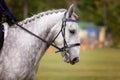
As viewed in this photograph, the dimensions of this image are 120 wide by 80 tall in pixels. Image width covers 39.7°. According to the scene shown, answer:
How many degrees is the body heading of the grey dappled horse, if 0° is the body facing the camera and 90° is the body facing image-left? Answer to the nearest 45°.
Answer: approximately 270°
